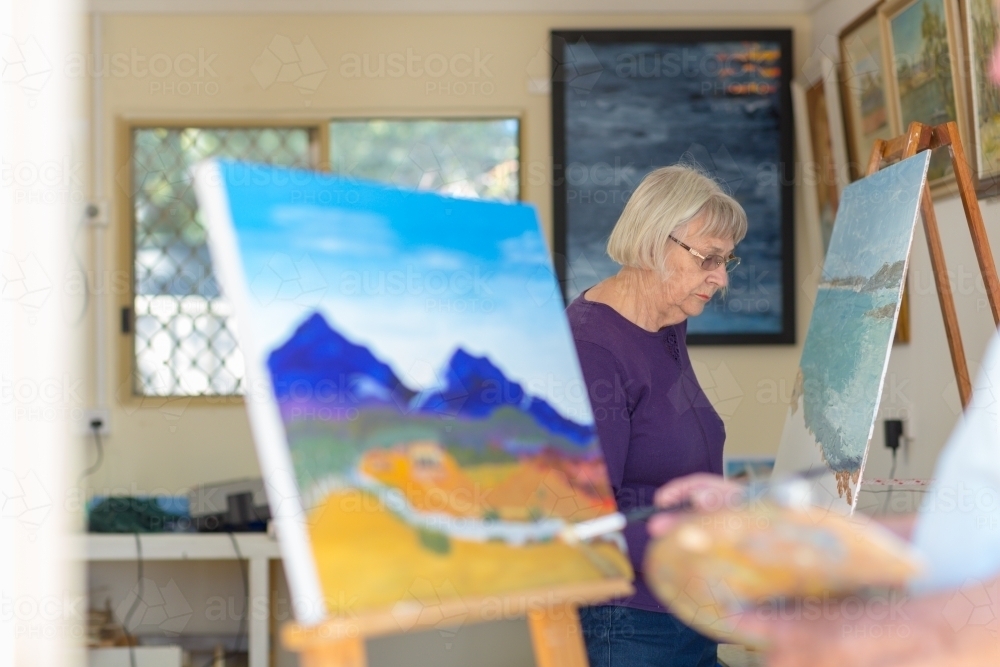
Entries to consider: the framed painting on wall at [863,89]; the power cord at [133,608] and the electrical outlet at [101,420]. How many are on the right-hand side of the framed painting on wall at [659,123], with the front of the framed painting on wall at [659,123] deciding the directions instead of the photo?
2

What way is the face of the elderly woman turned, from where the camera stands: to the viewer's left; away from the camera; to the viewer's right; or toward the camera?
to the viewer's right

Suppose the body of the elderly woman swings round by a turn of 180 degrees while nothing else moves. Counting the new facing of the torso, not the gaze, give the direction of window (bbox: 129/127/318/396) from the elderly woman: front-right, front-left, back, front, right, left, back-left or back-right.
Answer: front

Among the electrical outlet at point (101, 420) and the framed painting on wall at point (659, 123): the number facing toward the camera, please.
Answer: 2

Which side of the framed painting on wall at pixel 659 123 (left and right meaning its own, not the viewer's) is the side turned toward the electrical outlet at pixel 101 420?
right

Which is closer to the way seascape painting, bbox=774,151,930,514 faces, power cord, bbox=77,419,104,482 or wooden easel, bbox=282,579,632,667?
the wooden easel
